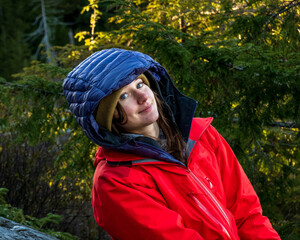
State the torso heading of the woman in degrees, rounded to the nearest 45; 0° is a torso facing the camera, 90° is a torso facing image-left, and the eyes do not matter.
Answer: approximately 315°
